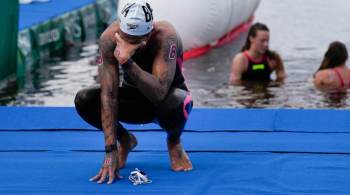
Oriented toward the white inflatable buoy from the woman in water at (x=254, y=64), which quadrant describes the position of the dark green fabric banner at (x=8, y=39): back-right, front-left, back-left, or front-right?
front-left

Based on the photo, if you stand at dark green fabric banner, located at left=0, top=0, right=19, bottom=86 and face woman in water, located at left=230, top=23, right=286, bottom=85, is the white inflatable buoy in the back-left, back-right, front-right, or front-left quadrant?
front-left

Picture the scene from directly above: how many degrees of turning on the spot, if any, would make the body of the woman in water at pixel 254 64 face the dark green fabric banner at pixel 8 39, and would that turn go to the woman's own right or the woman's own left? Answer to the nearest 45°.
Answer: approximately 135° to the woman's own right

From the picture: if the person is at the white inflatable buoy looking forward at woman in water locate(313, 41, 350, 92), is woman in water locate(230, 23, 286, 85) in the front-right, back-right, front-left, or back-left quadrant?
front-right

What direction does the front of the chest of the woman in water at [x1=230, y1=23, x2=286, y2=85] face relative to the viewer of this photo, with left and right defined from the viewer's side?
facing the viewer and to the right of the viewer

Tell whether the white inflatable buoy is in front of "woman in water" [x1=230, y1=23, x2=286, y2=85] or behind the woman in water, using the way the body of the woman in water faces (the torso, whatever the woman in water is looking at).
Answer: behind

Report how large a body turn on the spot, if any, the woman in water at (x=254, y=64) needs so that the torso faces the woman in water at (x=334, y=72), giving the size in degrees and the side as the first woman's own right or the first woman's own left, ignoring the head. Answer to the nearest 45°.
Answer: approximately 45° to the first woman's own left

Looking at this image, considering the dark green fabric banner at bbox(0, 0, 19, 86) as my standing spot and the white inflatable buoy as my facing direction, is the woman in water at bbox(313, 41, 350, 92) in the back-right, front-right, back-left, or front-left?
front-right
